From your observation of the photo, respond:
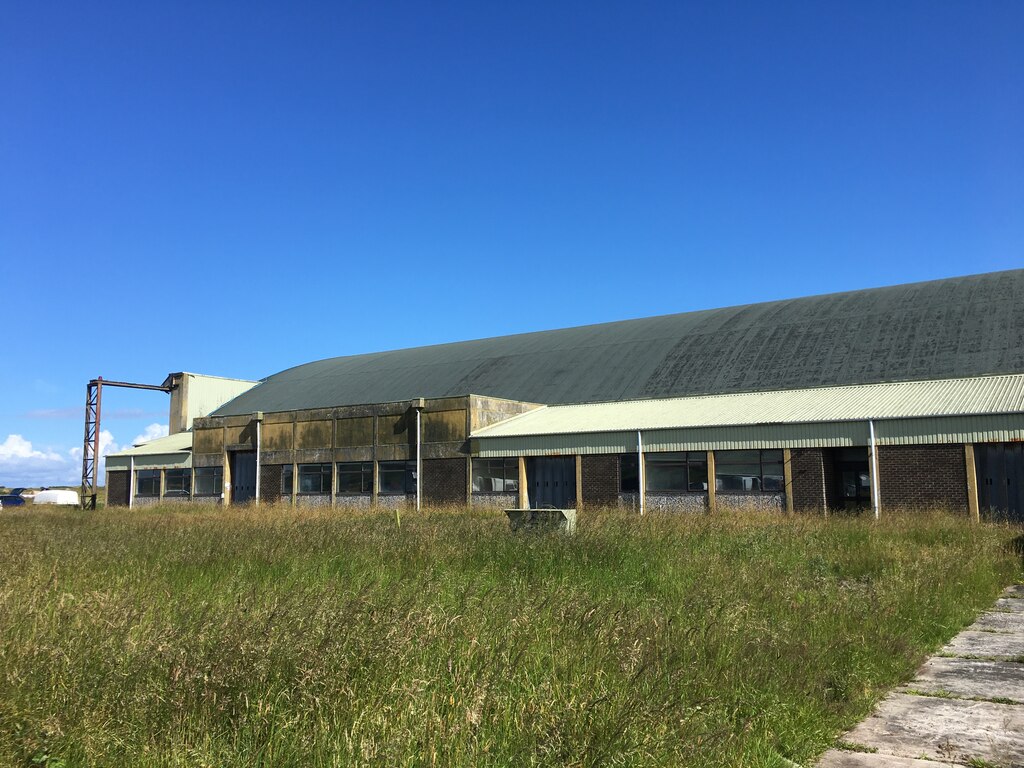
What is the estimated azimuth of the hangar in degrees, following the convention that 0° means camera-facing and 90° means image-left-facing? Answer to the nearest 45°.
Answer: approximately 45°
